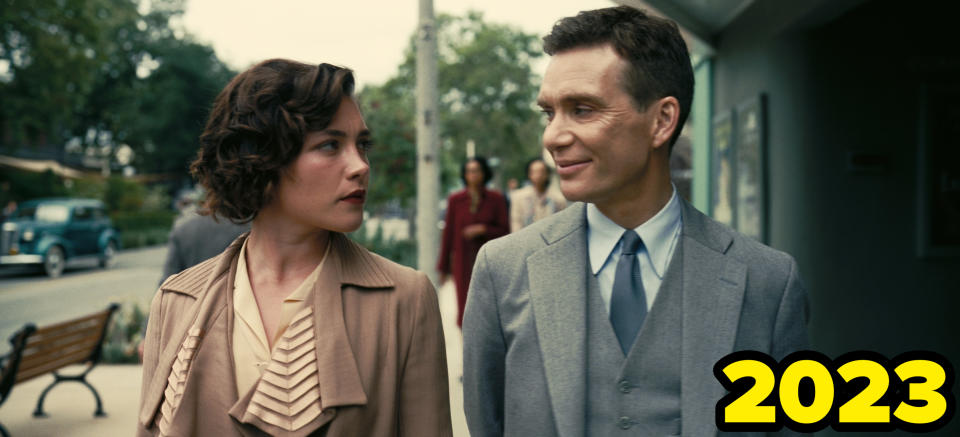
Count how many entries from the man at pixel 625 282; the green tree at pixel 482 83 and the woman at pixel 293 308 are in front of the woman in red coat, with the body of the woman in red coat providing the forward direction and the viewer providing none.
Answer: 2

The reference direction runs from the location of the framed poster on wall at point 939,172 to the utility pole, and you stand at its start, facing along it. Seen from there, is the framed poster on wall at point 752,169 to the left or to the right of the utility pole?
right

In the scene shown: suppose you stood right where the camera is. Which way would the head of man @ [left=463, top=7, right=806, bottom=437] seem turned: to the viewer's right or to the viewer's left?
to the viewer's left

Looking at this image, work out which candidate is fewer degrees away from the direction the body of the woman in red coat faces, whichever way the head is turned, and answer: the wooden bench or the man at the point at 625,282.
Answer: the man

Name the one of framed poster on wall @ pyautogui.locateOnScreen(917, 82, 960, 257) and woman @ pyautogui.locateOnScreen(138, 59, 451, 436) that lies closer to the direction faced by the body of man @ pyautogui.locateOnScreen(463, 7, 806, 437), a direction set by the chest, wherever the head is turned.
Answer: the woman

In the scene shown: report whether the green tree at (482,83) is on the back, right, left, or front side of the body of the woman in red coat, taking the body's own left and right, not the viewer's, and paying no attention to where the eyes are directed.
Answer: back

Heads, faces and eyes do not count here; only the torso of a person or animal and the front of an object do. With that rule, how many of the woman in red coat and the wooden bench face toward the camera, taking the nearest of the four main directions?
1
